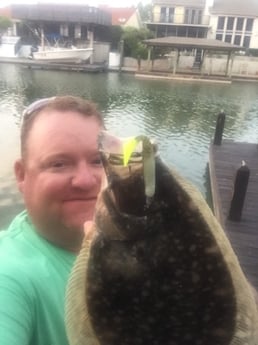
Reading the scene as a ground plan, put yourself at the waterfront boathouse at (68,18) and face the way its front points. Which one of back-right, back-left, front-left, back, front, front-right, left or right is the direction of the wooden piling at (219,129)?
front

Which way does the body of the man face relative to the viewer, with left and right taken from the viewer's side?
facing the viewer and to the right of the viewer

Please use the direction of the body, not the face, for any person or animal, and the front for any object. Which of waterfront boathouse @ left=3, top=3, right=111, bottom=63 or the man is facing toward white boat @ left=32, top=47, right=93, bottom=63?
the waterfront boathouse

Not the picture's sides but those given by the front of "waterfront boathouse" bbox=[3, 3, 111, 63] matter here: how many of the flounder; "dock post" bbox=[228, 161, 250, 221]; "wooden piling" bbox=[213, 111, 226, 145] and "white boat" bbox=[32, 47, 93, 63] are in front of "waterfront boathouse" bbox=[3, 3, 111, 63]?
4

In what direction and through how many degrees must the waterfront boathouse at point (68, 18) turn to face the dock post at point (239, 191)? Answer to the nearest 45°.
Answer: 0° — it already faces it

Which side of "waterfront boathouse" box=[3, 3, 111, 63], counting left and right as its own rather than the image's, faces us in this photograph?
front

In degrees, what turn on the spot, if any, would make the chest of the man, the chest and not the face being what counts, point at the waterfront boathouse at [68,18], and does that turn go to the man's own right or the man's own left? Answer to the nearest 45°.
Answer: approximately 135° to the man's own left

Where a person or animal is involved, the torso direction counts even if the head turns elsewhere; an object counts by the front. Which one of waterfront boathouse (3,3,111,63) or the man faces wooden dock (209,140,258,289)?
the waterfront boathouse

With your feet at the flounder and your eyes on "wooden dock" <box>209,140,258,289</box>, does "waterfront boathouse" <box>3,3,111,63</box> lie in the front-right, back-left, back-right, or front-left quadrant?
front-left

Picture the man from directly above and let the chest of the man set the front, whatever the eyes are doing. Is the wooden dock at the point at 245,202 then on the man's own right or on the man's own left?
on the man's own left
